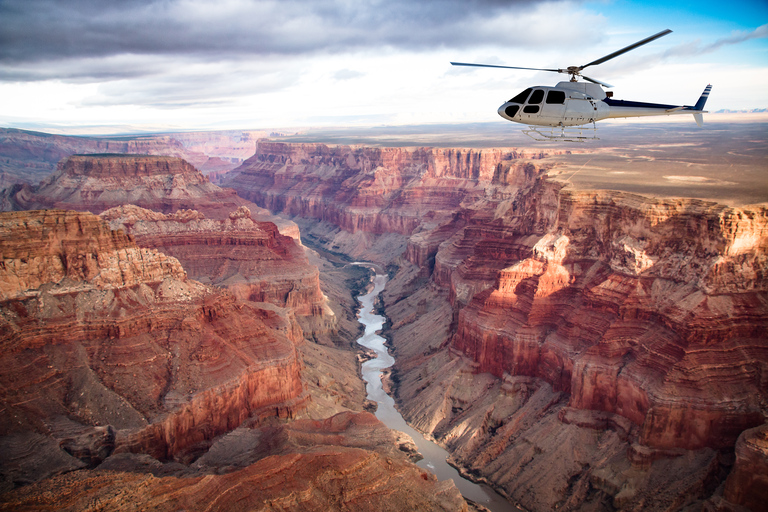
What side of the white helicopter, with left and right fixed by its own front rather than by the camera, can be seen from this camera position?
left

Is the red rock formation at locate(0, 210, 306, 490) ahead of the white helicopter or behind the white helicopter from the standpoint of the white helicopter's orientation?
ahead

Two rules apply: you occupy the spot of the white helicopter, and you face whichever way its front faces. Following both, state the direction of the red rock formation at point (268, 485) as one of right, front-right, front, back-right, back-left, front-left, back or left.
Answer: right
